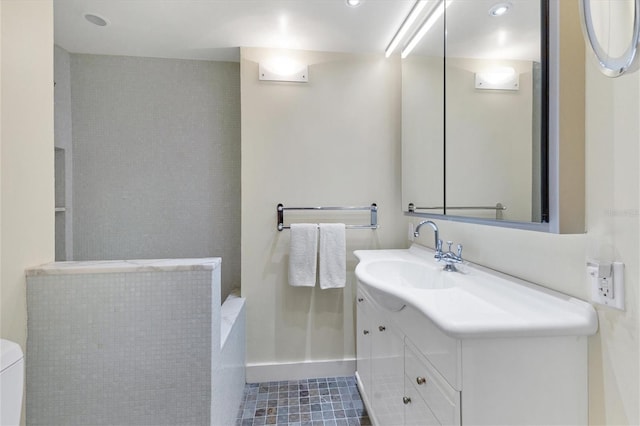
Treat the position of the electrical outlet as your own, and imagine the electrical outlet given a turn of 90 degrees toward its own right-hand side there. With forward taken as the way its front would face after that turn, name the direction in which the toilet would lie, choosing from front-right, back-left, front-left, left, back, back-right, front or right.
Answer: left

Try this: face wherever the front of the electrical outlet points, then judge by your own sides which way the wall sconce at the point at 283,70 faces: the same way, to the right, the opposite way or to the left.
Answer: to the left

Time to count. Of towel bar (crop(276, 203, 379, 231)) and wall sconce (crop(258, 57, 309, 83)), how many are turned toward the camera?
2

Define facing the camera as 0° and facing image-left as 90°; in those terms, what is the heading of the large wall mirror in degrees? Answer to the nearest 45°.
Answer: approximately 45°

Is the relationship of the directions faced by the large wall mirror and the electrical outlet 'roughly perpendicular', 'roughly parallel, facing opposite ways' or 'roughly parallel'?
roughly parallel

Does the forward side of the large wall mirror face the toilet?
yes

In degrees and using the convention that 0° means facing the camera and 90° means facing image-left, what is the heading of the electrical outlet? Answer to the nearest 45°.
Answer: approximately 45°

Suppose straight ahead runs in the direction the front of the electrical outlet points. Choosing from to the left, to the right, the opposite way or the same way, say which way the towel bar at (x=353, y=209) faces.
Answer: to the left

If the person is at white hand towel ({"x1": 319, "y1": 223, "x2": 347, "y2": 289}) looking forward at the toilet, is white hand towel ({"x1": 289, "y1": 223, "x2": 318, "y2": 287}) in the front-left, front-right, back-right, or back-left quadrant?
front-right

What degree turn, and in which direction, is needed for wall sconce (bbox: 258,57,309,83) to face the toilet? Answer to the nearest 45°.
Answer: approximately 45° to its right

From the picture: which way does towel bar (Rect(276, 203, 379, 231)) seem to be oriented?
toward the camera

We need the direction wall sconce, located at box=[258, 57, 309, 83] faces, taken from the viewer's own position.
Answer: facing the viewer
